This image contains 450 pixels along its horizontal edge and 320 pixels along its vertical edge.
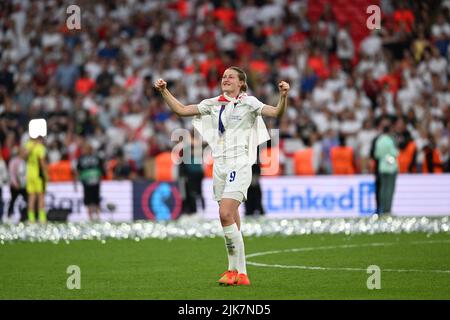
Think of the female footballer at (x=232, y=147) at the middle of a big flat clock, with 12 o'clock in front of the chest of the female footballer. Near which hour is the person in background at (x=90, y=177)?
The person in background is roughly at 4 o'clock from the female footballer.

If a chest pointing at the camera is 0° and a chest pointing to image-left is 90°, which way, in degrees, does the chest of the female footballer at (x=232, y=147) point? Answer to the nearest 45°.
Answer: approximately 45°

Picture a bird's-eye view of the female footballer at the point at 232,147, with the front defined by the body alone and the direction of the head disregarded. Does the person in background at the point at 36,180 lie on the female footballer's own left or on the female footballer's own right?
on the female footballer's own right

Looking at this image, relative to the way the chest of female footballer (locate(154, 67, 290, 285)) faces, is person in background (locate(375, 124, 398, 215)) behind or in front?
behind
